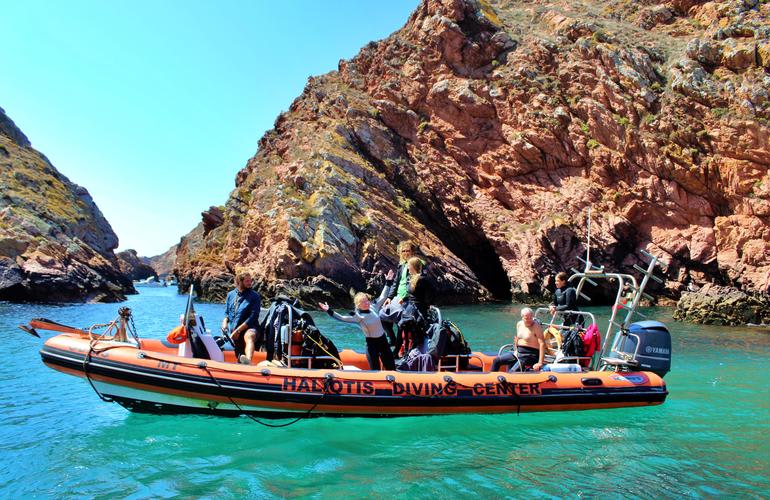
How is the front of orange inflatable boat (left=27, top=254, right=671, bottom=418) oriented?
to the viewer's left
